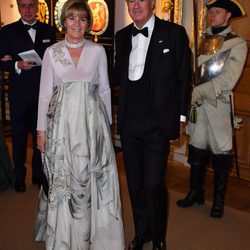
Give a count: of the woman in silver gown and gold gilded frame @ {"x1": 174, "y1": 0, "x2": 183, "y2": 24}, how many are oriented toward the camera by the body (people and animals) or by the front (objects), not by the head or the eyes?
2

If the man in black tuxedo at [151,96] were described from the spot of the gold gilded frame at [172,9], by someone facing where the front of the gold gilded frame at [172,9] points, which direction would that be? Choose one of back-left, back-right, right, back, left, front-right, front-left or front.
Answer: front

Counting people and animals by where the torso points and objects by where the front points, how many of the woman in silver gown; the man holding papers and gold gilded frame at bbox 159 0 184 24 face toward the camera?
3

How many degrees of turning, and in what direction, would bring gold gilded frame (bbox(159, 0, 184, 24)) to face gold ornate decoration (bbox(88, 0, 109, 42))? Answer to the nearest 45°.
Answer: approximately 135° to its right

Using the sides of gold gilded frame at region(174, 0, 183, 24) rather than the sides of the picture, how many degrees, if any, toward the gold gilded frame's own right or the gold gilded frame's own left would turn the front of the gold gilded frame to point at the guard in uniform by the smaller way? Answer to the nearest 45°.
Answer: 0° — it already faces them

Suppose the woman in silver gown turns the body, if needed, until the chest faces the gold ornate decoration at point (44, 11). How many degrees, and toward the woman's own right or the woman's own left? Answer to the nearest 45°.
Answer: approximately 180°

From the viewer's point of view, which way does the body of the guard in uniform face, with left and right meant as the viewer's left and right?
facing the viewer and to the left of the viewer

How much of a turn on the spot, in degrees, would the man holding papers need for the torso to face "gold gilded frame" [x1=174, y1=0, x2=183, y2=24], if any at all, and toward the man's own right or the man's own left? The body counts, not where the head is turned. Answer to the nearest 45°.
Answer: approximately 90° to the man's own left

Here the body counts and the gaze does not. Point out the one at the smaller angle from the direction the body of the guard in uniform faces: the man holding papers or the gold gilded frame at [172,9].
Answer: the man holding papers

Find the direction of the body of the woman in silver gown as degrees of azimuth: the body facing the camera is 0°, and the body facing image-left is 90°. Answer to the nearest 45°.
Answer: approximately 0°

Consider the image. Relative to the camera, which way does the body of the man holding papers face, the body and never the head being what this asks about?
toward the camera

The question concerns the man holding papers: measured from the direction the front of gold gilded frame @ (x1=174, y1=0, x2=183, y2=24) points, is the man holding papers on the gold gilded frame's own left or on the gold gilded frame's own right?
on the gold gilded frame's own right

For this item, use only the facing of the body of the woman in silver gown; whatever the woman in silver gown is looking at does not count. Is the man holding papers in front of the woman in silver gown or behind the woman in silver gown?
behind
